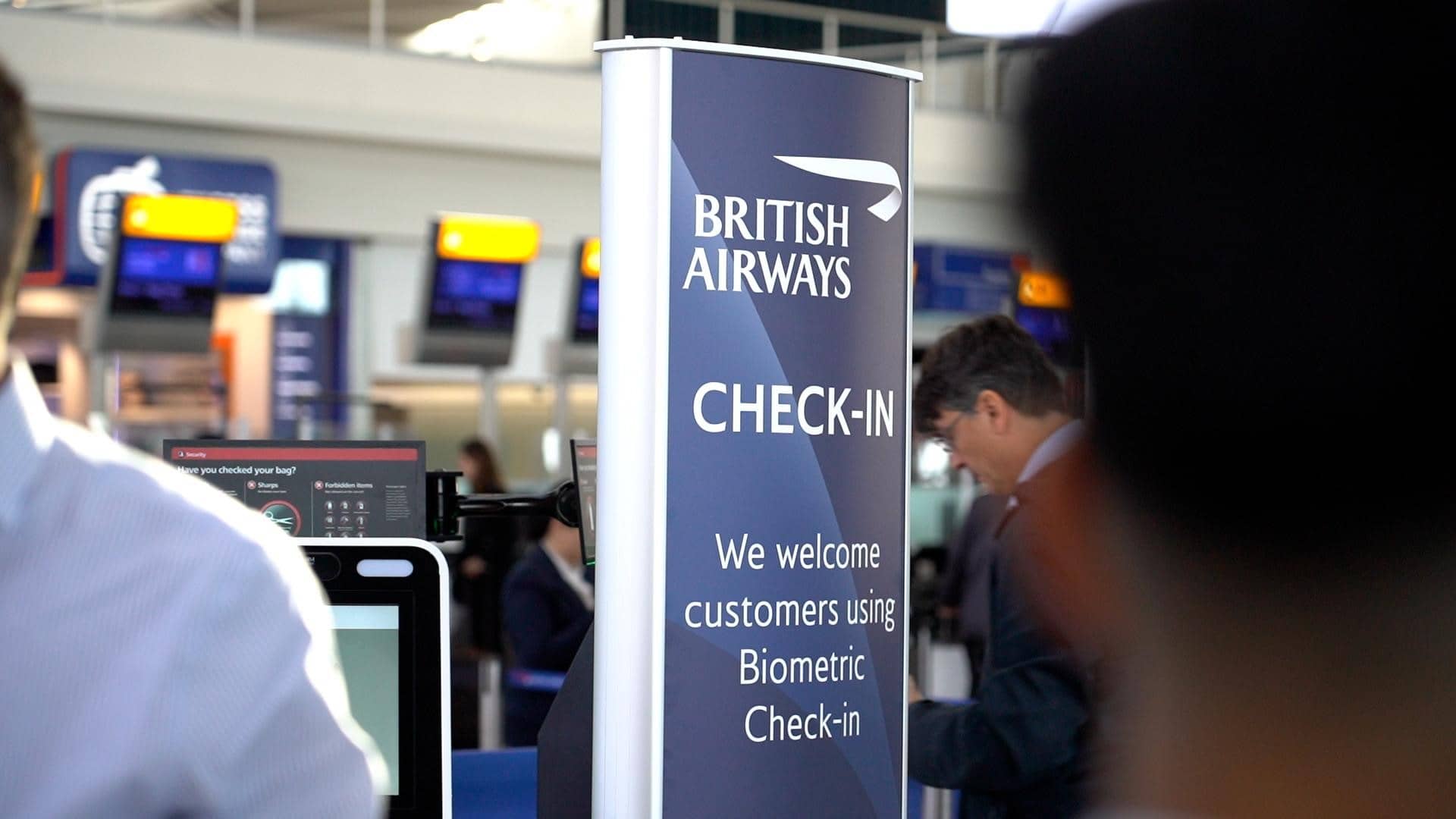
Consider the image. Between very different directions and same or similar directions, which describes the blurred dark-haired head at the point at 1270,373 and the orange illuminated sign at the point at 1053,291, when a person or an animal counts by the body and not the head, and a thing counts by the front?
very different directions

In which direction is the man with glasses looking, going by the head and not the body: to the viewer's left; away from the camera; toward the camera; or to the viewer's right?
to the viewer's left

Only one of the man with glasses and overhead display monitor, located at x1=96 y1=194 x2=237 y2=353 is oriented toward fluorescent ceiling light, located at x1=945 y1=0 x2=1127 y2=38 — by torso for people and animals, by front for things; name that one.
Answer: the overhead display monitor

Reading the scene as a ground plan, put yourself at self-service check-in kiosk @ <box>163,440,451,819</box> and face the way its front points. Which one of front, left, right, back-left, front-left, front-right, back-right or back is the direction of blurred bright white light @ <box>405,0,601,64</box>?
back

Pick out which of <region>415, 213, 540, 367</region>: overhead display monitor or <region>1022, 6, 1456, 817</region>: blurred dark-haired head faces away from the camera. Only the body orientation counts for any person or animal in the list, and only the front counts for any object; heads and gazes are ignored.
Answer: the blurred dark-haired head

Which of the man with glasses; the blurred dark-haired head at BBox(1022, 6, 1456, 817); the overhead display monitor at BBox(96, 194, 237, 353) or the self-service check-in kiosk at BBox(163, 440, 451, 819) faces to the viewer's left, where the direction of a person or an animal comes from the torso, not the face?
the man with glasses

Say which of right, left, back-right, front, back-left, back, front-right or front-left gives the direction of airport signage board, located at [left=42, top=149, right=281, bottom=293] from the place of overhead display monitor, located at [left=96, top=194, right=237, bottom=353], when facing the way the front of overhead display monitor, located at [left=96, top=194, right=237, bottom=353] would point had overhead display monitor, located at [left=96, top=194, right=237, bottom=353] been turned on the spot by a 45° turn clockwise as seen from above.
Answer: back-right
